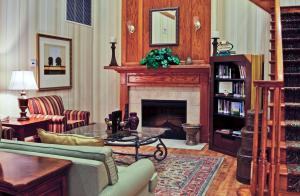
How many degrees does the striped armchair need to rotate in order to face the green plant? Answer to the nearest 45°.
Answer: approximately 45° to its left

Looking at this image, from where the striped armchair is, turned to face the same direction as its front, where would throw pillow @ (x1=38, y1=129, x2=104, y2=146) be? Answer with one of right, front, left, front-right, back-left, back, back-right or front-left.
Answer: front-right

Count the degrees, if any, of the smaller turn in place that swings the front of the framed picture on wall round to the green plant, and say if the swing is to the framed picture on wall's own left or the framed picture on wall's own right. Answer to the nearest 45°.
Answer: approximately 45° to the framed picture on wall's own left

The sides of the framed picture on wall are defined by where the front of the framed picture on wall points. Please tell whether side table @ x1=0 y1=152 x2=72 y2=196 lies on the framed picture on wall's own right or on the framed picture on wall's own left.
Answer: on the framed picture on wall's own right

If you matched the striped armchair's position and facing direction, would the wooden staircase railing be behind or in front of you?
in front

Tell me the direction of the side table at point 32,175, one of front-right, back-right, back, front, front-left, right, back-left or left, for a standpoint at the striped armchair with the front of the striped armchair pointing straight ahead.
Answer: front-right

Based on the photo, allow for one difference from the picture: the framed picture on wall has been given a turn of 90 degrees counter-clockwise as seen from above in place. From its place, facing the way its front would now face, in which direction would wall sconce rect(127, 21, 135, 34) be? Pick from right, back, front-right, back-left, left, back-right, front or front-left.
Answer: front-right

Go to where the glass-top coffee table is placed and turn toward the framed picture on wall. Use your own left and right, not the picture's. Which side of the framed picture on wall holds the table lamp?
left

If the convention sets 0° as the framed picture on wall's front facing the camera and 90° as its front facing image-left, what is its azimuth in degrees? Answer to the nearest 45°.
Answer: approximately 315°

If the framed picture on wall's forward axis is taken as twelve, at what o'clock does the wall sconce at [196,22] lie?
The wall sconce is roughly at 11 o'clock from the framed picture on wall.

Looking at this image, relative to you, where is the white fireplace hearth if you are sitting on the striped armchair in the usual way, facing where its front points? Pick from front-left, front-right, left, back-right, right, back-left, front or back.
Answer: front-left

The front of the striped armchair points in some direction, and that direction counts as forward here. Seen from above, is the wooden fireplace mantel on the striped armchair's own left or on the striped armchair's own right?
on the striped armchair's own left

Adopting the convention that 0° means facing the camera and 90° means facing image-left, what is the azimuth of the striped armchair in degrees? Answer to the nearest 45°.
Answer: approximately 315°

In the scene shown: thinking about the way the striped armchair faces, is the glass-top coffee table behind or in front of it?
in front

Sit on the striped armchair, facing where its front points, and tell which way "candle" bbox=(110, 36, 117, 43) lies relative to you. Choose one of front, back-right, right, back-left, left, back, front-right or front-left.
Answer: left

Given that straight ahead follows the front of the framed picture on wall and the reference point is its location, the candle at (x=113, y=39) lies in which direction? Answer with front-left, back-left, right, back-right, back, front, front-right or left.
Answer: front-left
